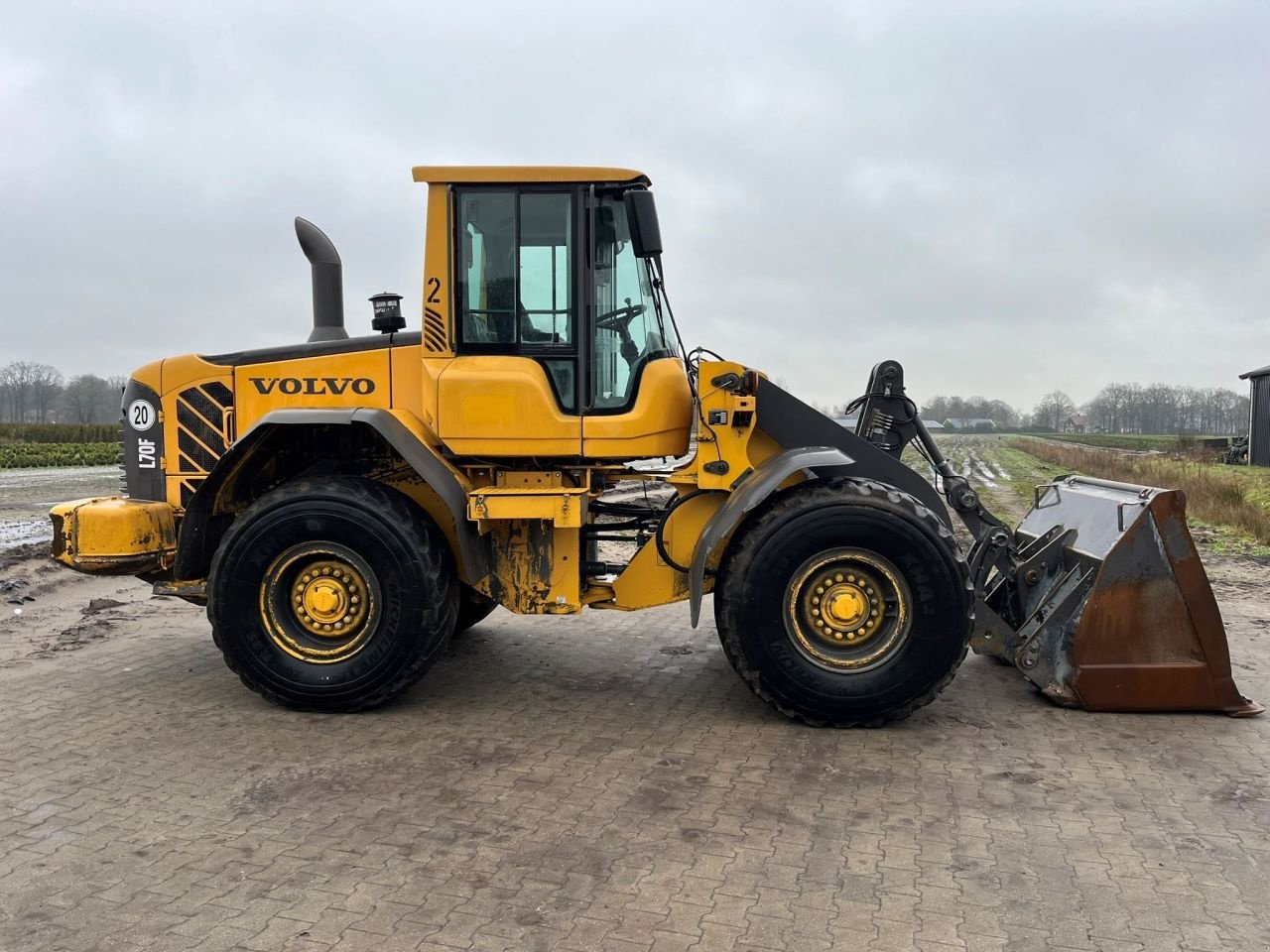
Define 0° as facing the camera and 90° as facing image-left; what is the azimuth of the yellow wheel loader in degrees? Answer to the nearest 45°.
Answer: approximately 270°
